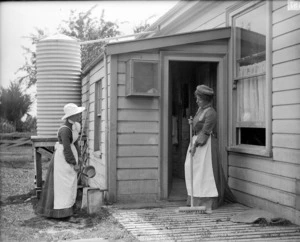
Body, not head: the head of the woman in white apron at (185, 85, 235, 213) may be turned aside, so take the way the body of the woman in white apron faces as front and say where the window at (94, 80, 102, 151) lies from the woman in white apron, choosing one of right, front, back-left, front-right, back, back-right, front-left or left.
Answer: front-right

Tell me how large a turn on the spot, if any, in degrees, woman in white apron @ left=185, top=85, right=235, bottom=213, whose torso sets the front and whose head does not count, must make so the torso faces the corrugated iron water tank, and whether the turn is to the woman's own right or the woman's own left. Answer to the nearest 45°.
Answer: approximately 45° to the woman's own right

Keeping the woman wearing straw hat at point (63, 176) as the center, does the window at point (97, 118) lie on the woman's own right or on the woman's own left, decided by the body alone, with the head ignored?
on the woman's own left

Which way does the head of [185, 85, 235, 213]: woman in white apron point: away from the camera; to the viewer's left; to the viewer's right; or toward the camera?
to the viewer's left

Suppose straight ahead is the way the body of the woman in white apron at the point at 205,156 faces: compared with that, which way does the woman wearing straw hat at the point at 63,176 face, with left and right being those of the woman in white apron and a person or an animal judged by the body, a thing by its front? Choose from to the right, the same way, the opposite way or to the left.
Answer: the opposite way

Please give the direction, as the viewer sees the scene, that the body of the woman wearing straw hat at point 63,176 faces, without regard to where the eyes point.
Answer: to the viewer's right

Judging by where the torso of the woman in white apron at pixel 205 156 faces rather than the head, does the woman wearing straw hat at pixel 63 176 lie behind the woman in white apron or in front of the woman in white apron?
in front

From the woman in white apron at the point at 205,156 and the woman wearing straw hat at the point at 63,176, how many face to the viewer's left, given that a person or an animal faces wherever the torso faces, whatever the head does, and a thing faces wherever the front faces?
1

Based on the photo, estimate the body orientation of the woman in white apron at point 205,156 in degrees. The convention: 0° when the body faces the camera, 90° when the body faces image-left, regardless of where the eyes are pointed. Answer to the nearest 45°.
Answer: approximately 90°

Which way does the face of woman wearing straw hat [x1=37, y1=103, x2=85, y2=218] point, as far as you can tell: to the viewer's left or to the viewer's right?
to the viewer's right
